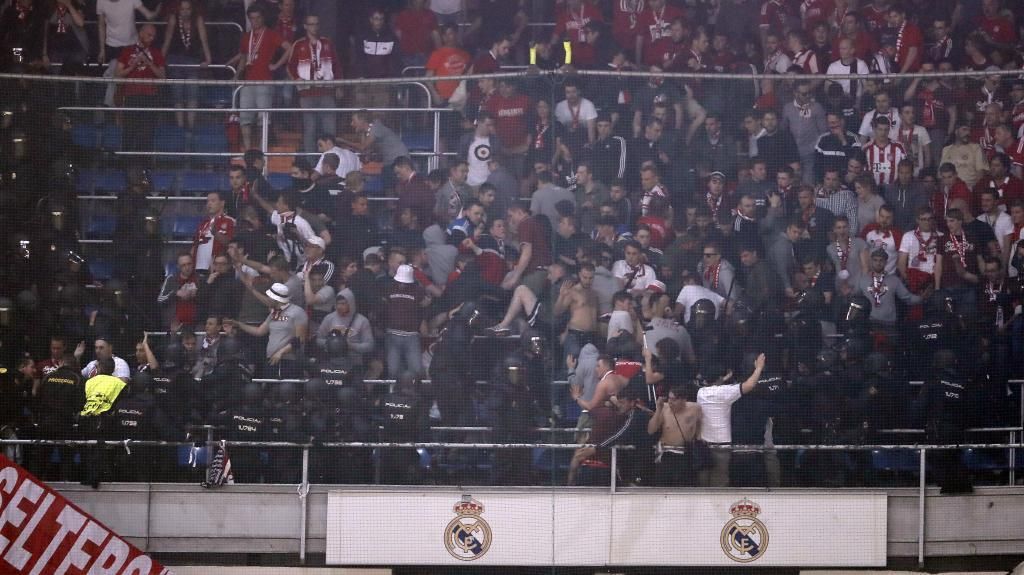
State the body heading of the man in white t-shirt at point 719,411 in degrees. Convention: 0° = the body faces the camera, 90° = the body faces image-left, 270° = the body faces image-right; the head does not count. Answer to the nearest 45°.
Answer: approximately 225°

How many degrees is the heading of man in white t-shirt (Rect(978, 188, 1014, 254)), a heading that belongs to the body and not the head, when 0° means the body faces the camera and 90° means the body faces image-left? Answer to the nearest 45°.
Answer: approximately 45°

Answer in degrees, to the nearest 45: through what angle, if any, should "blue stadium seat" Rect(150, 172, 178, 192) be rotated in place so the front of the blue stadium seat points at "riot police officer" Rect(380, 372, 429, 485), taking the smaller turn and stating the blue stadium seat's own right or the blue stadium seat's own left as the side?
approximately 45° to the blue stadium seat's own left

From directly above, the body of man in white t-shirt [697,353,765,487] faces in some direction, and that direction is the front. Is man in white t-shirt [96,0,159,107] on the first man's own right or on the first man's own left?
on the first man's own left

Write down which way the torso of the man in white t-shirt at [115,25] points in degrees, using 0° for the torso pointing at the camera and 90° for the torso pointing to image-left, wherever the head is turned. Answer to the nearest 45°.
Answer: approximately 0°

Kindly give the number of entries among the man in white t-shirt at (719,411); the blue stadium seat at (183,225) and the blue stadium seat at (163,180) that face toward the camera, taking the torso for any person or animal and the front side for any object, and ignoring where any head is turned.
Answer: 2

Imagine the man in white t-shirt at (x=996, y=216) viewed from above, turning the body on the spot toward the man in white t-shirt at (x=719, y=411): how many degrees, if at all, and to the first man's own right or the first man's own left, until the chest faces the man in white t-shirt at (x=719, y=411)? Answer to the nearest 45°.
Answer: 0° — they already face them

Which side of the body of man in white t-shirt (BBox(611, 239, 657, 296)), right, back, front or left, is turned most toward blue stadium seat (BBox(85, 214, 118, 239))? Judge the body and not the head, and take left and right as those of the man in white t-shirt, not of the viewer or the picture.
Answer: right

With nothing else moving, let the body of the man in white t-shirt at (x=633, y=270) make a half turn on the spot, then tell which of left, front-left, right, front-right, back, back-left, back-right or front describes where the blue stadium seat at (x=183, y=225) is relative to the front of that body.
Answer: left
